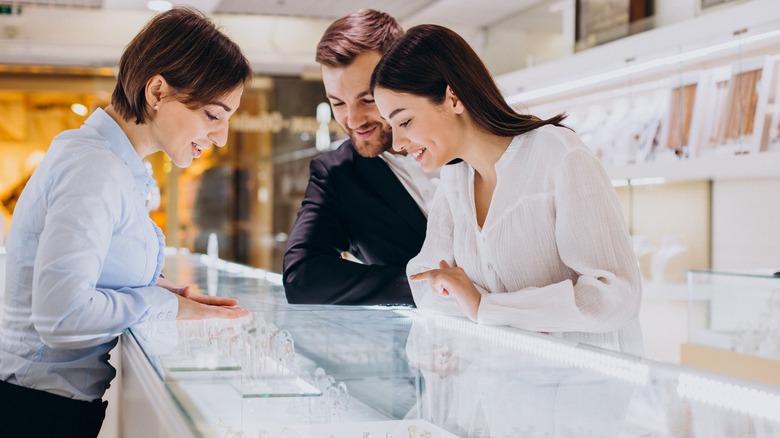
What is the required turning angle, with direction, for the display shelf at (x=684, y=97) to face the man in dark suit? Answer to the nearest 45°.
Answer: approximately 45° to its left

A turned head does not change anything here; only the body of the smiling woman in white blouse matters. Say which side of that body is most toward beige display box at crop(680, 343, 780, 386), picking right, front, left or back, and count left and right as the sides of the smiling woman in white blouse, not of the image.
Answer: back

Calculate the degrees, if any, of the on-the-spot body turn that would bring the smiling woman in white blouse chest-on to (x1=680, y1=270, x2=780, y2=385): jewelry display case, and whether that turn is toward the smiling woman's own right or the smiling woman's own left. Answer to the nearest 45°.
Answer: approximately 180°

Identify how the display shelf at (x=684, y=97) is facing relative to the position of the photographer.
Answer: facing the viewer and to the left of the viewer

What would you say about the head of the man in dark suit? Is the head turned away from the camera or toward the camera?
toward the camera

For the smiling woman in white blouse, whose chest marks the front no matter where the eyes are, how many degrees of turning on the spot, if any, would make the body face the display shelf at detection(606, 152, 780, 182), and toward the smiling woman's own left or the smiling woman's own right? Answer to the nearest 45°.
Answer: approximately 135° to the smiling woman's own right

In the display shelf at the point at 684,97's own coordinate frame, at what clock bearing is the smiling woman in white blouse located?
The smiling woman in white blouse is roughly at 11 o'clock from the display shelf.

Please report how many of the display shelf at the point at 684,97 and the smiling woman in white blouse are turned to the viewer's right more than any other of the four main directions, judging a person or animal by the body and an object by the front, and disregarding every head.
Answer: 0

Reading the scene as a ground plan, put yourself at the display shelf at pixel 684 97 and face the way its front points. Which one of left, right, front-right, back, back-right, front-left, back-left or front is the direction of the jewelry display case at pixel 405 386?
front-left

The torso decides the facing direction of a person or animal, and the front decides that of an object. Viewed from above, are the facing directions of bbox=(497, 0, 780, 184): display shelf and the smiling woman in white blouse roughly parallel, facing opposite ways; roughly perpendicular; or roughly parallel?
roughly parallel
